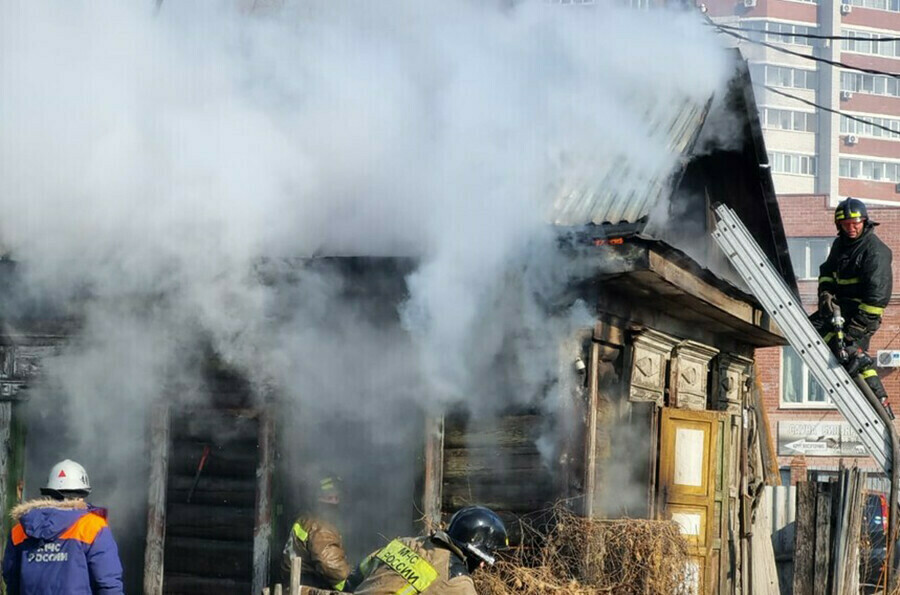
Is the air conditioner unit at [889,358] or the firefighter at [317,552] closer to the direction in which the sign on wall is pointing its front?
the firefighter

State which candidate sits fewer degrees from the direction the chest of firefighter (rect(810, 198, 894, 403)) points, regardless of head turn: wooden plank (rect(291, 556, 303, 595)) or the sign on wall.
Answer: the wooden plank

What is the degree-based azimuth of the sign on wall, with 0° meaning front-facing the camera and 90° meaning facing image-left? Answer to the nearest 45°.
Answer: approximately 0°

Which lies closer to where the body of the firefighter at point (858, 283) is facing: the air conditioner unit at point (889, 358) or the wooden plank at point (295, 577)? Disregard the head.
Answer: the wooden plank

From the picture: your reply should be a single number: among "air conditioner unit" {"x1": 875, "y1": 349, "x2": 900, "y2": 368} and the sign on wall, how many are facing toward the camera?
2

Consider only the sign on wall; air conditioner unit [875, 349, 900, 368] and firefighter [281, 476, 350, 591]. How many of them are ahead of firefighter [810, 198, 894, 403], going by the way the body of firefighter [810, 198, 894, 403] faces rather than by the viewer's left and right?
1

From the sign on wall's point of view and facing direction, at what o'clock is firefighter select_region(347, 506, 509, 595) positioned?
The firefighter is roughly at 12 o'clock from the sign on wall.

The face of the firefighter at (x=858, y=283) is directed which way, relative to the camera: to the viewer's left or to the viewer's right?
to the viewer's left

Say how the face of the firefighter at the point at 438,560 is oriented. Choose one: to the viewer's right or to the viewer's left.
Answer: to the viewer's right
